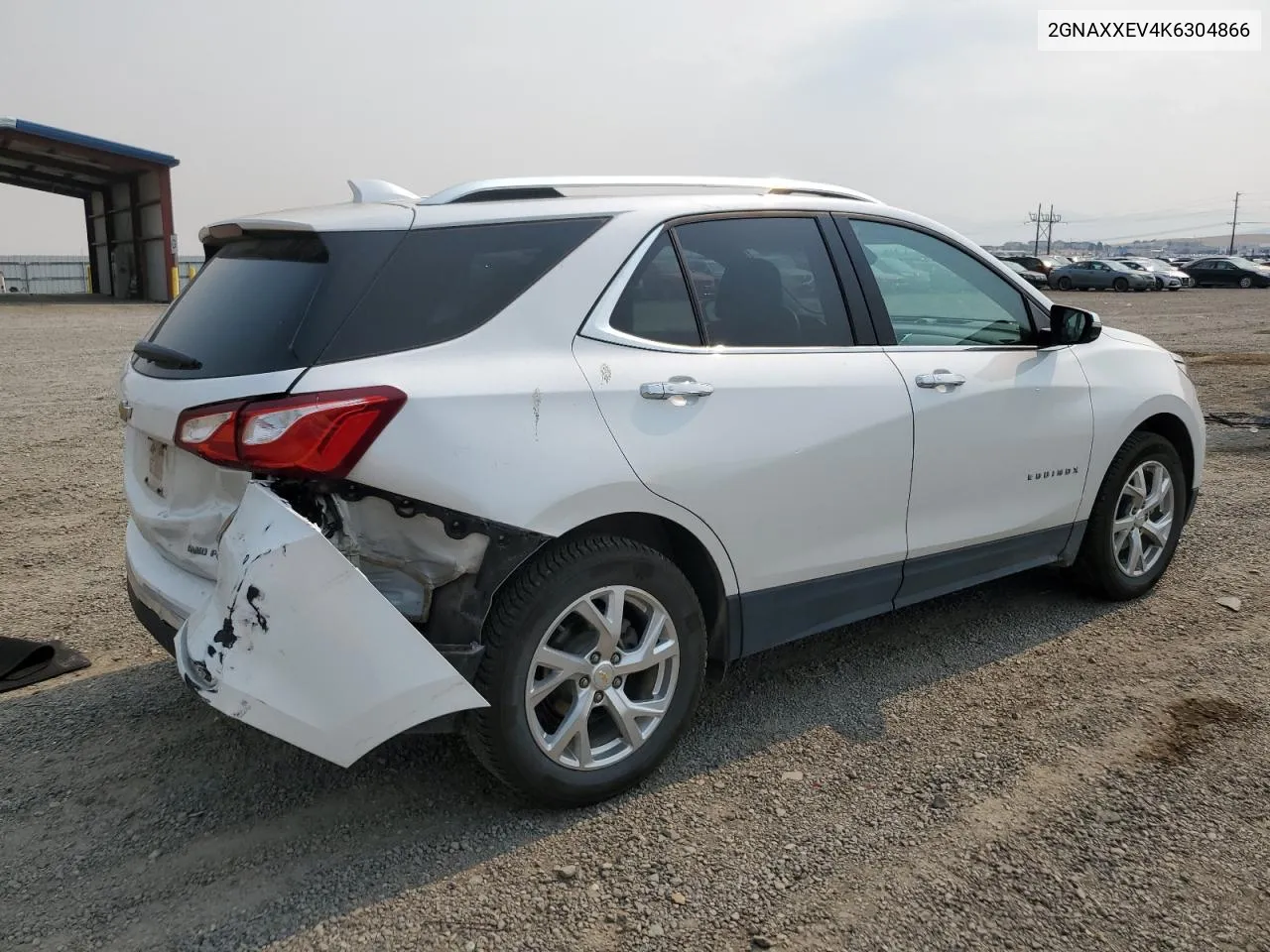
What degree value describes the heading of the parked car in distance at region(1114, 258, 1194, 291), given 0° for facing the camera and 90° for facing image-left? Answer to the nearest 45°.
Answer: approximately 315°

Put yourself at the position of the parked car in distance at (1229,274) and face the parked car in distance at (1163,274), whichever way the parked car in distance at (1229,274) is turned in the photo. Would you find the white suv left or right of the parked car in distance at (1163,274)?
left

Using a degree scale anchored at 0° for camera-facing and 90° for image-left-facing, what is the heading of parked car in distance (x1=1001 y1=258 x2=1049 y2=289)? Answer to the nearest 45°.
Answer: approximately 315°

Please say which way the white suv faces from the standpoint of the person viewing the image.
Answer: facing away from the viewer and to the right of the viewer
